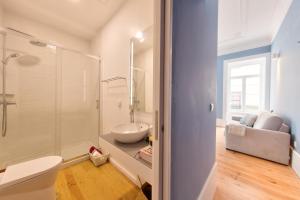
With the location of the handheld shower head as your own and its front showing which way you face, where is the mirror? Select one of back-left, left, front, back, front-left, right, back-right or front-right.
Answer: front-right

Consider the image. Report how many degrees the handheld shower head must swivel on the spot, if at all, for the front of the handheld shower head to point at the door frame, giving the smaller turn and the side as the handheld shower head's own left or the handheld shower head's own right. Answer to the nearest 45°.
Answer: approximately 90° to the handheld shower head's own right

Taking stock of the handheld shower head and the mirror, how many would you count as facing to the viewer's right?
1

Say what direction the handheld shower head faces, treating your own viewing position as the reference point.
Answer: facing to the right of the viewer

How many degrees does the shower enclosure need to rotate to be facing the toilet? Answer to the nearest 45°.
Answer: approximately 45° to its right

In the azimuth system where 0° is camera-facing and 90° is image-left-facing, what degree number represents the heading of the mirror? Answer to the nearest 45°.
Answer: approximately 45°

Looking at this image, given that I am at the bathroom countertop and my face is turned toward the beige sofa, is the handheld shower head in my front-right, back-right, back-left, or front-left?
back-left
